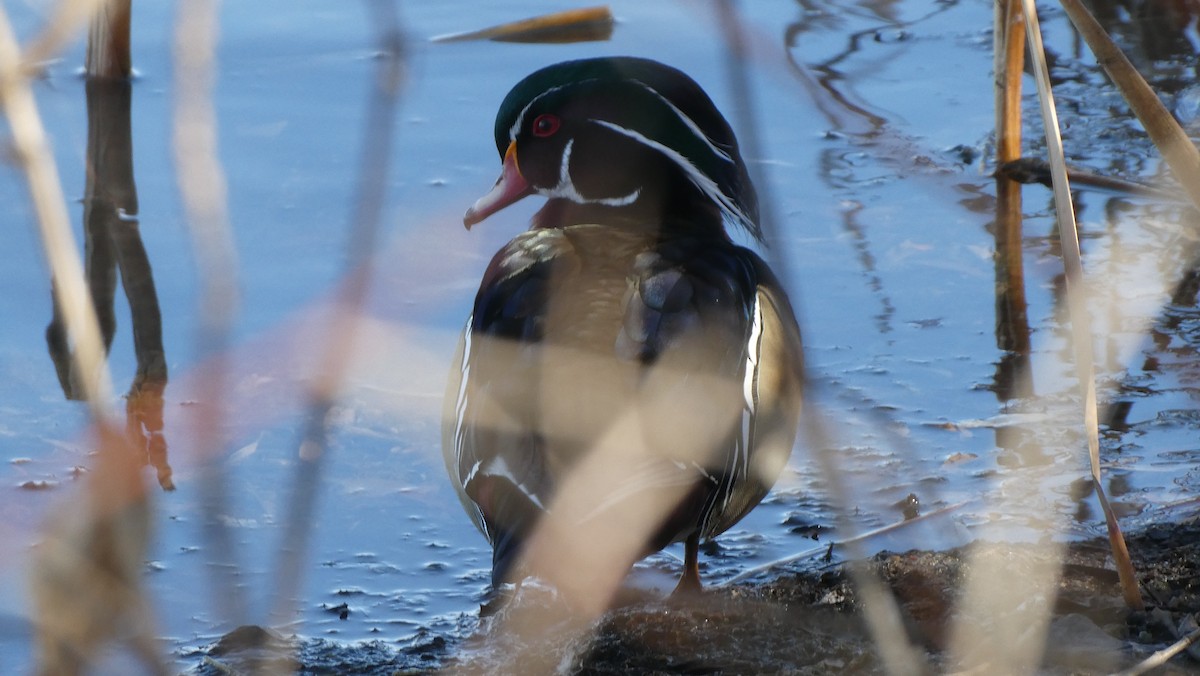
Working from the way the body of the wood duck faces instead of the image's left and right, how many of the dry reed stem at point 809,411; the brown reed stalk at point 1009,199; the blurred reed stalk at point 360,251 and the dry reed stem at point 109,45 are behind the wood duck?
2

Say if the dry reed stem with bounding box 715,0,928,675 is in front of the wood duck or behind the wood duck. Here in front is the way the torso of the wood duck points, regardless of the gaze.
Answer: behind

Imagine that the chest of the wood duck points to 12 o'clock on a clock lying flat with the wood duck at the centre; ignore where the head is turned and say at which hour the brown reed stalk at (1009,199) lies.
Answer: The brown reed stalk is roughly at 1 o'clock from the wood duck.

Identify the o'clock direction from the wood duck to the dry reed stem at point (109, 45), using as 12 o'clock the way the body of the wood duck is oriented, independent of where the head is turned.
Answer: The dry reed stem is roughly at 11 o'clock from the wood duck.

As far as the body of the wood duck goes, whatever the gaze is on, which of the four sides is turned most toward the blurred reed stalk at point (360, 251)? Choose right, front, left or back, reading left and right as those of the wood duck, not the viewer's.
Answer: back

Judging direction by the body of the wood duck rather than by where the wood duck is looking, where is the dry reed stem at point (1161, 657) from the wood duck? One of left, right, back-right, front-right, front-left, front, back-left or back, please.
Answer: back-right

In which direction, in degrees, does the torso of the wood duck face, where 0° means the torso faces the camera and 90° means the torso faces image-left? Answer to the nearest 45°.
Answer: approximately 180°
